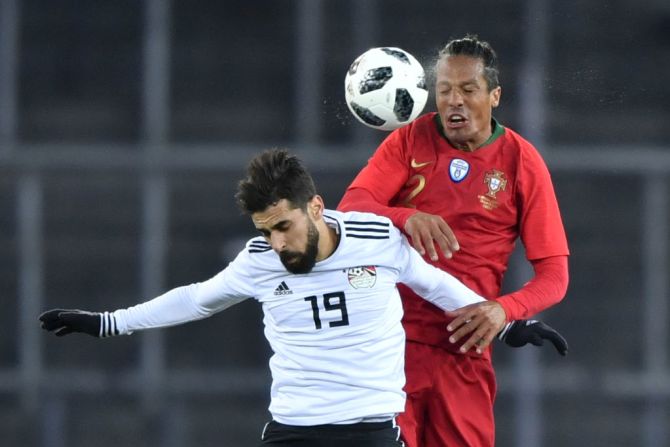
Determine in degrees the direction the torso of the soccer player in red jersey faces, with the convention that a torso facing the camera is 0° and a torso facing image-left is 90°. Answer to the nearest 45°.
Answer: approximately 0°

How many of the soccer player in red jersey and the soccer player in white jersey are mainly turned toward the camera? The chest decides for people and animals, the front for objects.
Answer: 2

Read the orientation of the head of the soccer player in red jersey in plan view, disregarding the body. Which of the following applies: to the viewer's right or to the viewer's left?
to the viewer's left

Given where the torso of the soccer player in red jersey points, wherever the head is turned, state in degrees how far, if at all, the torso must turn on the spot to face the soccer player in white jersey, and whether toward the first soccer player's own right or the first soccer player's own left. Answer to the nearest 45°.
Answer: approximately 45° to the first soccer player's own right

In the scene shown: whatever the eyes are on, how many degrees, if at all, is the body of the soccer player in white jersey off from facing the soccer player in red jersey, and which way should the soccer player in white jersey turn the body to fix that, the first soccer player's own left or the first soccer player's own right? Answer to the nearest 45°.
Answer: approximately 135° to the first soccer player's own left

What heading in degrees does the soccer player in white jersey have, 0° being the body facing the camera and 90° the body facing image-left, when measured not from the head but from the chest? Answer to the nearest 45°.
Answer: approximately 0°
